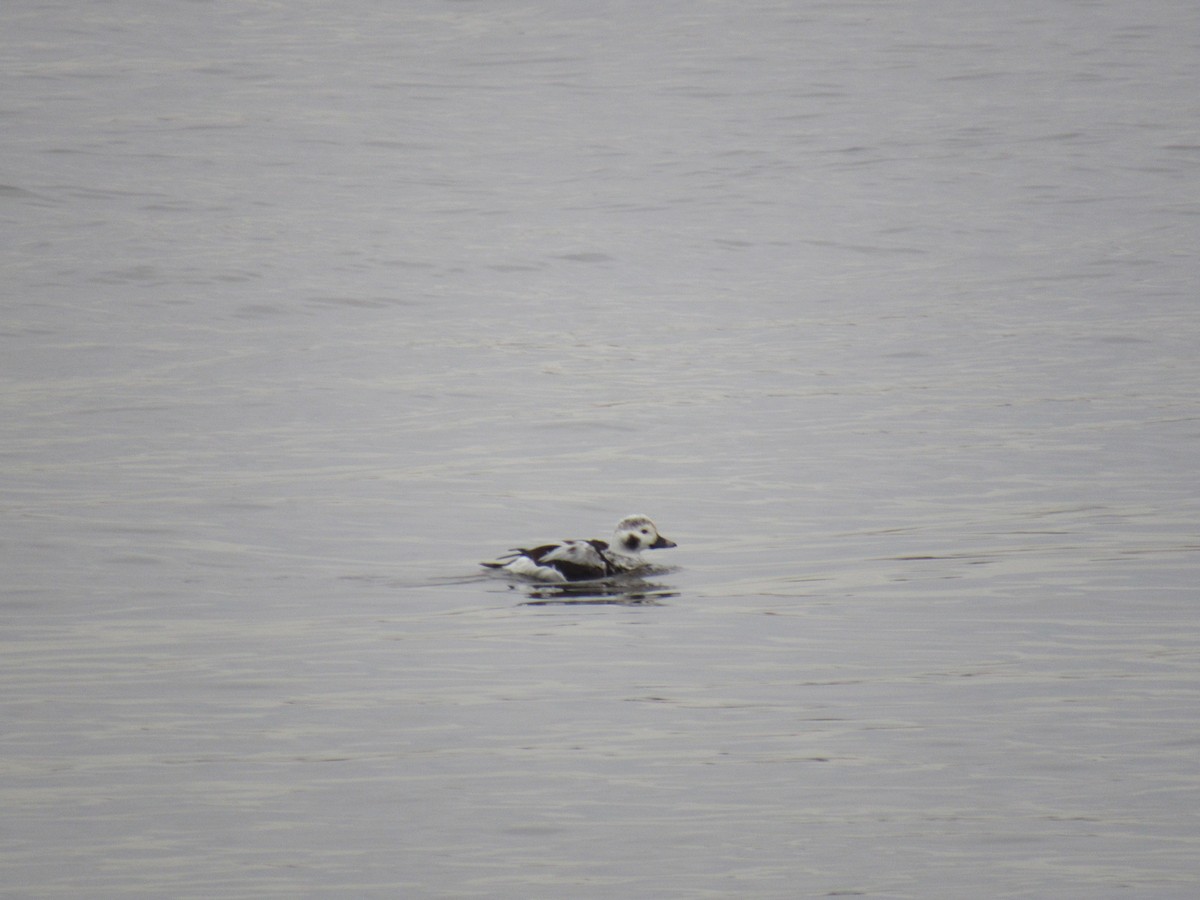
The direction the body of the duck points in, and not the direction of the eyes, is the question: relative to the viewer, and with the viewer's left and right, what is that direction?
facing to the right of the viewer
